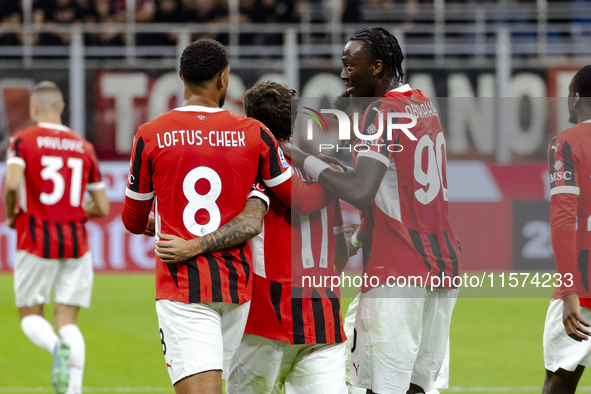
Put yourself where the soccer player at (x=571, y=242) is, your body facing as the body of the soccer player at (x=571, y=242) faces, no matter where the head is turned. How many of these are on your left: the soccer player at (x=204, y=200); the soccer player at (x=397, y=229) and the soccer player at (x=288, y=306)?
3

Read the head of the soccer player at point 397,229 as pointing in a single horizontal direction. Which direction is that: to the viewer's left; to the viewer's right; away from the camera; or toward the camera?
to the viewer's left

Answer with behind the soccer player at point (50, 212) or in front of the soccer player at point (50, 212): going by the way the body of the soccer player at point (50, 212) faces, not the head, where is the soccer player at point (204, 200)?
behind

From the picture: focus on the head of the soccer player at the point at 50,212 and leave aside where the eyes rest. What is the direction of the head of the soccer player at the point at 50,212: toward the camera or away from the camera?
away from the camera

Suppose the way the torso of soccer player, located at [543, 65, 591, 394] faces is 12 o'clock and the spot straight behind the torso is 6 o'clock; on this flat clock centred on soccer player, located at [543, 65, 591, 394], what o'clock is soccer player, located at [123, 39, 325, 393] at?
soccer player, located at [123, 39, 325, 393] is roughly at 9 o'clock from soccer player, located at [543, 65, 591, 394].

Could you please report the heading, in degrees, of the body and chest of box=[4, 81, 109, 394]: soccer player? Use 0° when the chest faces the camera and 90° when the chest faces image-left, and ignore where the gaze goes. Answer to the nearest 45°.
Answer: approximately 180°
